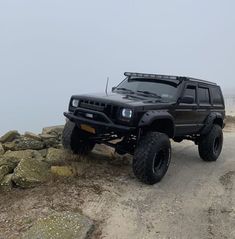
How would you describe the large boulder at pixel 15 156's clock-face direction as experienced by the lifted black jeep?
The large boulder is roughly at 1 o'clock from the lifted black jeep.

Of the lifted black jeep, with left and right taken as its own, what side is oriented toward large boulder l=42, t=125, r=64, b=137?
right

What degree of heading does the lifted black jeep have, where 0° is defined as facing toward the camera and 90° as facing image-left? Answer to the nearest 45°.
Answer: approximately 45°

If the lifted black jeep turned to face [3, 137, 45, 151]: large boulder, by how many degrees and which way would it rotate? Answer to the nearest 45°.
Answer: approximately 45° to its right

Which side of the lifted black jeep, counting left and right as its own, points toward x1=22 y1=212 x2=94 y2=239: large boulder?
front

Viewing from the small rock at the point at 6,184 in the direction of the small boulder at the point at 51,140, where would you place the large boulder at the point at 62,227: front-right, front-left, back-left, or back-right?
back-right

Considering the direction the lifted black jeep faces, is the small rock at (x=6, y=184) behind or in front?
in front

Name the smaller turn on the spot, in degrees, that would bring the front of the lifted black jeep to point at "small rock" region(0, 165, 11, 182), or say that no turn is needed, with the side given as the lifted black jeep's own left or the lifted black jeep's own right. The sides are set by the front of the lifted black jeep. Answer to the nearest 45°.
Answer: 0° — it already faces it
